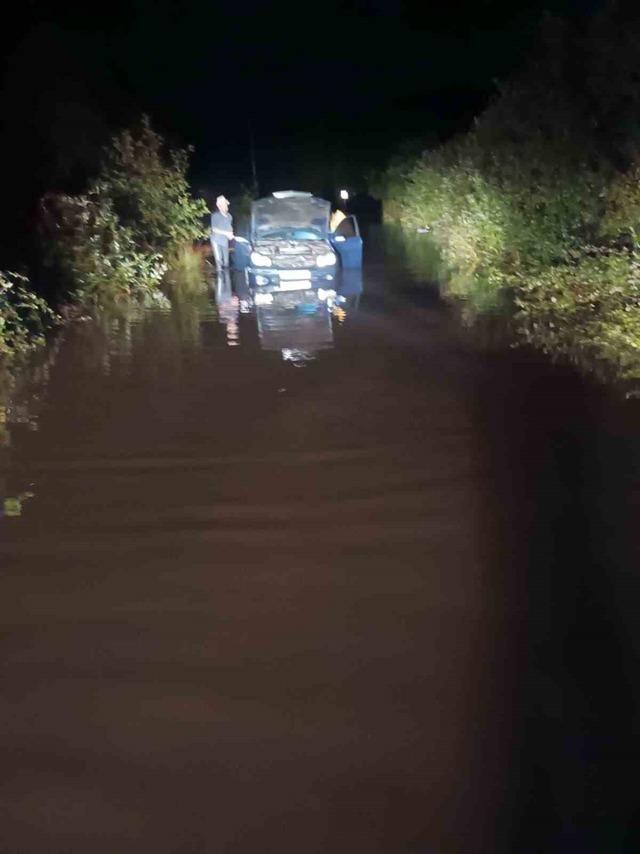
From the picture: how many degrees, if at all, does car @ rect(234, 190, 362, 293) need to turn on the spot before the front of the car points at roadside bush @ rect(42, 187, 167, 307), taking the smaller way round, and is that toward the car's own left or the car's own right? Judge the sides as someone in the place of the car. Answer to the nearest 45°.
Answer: approximately 45° to the car's own right

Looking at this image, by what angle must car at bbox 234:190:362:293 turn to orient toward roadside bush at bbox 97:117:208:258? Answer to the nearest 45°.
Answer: approximately 135° to its right

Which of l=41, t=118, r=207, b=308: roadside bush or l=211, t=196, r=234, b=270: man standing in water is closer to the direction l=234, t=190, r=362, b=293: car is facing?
the roadside bush

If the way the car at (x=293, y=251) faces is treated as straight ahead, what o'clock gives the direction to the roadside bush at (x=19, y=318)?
The roadside bush is roughly at 1 o'clock from the car.

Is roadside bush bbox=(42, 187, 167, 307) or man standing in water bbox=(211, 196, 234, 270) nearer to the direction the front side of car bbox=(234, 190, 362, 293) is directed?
the roadside bush

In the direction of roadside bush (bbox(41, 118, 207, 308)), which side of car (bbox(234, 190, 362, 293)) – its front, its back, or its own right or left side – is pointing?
right

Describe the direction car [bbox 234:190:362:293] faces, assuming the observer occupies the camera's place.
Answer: facing the viewer
